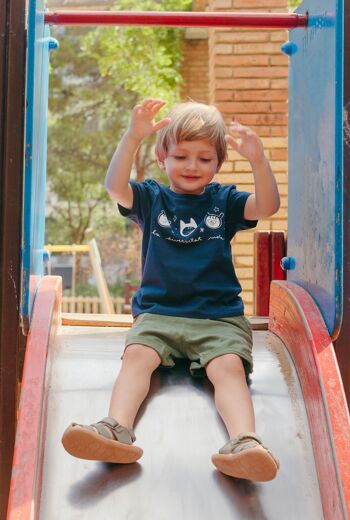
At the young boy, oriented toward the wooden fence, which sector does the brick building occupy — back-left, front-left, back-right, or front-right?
front-right

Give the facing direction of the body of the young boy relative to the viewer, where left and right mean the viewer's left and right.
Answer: facing the viewer

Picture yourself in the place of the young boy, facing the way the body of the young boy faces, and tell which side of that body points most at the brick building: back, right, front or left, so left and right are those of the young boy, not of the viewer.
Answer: back

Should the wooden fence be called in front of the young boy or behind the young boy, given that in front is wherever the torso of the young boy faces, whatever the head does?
behind
